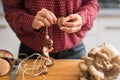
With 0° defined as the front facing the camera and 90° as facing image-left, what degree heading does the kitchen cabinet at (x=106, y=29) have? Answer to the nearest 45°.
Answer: approximately 0°

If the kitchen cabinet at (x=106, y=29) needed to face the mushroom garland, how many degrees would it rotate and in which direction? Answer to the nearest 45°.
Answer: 0° — it already faces it

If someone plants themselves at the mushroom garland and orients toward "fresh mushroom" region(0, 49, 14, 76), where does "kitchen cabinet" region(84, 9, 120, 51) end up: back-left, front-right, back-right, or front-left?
back-right
